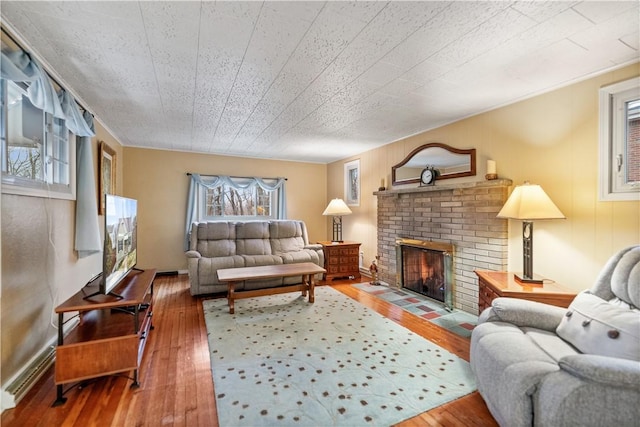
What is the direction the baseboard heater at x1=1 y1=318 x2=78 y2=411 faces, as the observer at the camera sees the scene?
facing to the right of the viewer

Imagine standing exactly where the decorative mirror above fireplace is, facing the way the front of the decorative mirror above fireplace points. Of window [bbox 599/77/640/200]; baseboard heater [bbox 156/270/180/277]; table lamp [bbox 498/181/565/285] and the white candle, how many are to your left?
3

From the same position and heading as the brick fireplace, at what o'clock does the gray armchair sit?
The gray armchair is roughly at 10 o'clock from the brick fireplace.

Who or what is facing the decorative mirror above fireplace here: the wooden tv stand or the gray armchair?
the wooden tv stand

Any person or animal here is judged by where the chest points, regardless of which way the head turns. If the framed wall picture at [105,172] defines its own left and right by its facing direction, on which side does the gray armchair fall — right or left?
on its right

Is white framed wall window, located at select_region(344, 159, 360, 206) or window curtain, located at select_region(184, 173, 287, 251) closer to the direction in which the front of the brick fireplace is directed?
the window curtain

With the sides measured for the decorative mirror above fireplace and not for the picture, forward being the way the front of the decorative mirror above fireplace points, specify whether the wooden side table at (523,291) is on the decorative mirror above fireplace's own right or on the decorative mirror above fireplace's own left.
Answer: on the decorative mirror above fireplace's own left

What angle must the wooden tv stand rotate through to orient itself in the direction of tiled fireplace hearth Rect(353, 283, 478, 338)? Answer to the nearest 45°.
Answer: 0° — it already faces it
